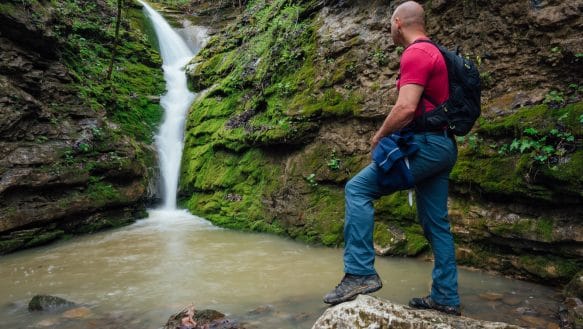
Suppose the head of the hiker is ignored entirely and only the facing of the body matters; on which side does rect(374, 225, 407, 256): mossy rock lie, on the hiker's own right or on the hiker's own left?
on the hiker's own right

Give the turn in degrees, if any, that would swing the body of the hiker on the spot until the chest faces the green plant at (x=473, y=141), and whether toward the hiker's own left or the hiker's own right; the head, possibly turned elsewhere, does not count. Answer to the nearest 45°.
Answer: approximately 90° to the hiker's own right

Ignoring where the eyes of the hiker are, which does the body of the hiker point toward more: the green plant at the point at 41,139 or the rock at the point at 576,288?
the green plant

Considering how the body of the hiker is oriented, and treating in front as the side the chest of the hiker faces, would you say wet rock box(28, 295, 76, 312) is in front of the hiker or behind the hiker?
in front

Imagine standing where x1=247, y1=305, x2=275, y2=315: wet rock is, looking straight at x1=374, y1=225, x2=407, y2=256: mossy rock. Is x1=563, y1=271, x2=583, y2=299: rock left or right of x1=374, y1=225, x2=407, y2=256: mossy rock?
right

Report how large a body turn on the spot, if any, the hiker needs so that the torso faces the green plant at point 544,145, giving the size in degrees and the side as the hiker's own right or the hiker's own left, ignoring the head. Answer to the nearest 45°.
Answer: approximately 135° to the hiker's own right

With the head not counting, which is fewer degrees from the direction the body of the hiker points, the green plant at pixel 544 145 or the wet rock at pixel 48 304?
the wet rock

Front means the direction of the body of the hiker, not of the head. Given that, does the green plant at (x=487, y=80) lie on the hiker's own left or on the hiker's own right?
on the hiker's own right

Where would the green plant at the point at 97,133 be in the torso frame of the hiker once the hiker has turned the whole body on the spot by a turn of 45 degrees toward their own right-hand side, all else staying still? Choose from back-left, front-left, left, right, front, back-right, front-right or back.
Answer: front

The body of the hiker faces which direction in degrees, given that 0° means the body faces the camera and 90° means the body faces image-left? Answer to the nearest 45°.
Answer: approximately 90°

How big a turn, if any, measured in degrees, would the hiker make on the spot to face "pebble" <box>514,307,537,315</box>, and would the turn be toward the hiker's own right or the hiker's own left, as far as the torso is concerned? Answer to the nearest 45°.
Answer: approximately 135° to the hiker's own right
